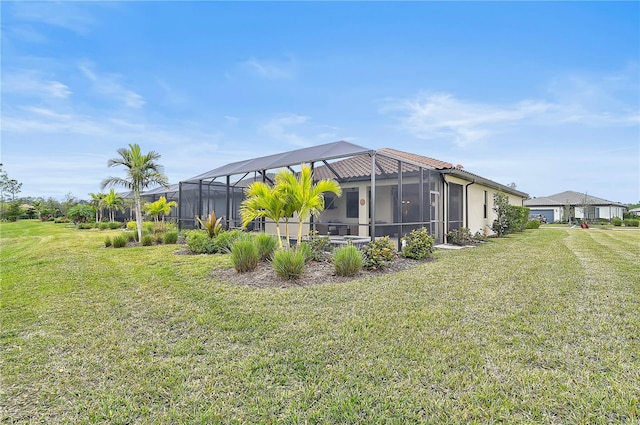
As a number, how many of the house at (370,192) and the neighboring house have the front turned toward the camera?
1

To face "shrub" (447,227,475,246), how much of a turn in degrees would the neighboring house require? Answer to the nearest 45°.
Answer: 0° — it already faces it

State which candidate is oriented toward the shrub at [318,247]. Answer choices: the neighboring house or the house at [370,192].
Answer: the neighboring house

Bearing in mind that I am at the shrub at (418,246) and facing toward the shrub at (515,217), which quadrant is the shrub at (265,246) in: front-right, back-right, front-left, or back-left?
back-left

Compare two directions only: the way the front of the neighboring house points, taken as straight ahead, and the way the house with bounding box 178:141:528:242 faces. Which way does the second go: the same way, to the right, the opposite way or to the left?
the opposite way

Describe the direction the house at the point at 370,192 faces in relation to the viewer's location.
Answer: facing away from the viewer and to the right of the viewer

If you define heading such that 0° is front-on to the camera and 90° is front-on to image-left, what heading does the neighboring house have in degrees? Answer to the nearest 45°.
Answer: approximately 0°

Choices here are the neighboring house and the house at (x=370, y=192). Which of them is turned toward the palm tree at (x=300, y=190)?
the neighboring house
